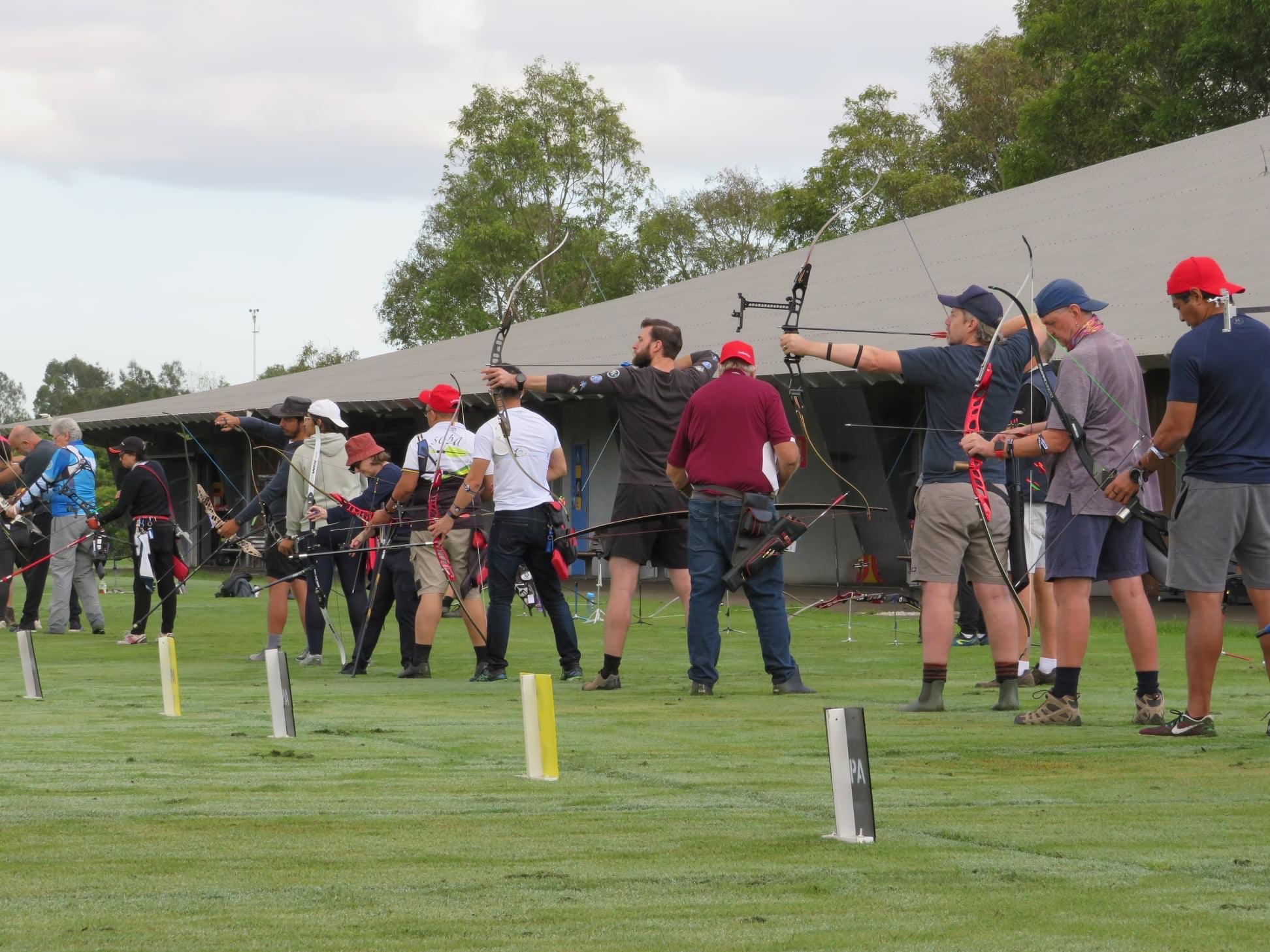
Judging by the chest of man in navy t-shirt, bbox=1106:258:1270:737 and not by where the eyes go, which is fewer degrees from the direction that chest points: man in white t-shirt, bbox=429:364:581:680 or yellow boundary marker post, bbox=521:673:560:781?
the man in white t-shirt

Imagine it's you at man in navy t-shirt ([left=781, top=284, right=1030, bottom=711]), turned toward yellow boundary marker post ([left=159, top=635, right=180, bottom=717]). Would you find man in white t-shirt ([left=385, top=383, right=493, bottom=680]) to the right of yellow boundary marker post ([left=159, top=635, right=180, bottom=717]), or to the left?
right

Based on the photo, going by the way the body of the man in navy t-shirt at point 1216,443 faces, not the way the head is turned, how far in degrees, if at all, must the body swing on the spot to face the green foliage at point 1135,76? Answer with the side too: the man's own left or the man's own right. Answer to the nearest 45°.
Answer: approximately 45° to the man's own right

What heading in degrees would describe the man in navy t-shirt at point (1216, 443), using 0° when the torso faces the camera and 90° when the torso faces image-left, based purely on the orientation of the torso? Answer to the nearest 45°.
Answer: approximately 135°

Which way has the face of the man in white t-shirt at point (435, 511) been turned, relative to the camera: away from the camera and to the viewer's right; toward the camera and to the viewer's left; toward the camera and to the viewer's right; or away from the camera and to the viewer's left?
away from the camera and to the viewer's left

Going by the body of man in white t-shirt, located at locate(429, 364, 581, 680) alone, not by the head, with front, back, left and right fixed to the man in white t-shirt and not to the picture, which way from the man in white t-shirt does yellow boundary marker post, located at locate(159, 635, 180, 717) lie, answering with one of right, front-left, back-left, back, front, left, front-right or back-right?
back-left

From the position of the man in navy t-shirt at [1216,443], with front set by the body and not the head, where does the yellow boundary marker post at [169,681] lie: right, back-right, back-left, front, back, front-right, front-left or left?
front-left

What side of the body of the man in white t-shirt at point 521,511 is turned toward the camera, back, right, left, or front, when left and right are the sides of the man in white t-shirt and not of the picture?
back

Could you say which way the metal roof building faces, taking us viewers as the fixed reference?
facing the viewer and to the left of the viewer

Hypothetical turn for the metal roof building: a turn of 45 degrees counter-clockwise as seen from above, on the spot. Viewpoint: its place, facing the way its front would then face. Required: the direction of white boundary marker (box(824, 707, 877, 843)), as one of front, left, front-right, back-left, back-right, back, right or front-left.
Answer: front

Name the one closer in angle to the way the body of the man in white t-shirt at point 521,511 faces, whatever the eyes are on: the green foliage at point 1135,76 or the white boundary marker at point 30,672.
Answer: the green foliage

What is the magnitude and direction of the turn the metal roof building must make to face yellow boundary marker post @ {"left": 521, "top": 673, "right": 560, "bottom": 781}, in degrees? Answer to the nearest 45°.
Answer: approximately 45° to its left

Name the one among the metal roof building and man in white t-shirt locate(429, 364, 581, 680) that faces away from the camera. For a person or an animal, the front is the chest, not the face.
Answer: the man in white t-shirt

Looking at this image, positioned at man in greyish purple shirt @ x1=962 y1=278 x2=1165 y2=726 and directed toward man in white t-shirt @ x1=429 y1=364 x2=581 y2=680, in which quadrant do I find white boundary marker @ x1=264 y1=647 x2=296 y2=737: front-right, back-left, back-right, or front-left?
front-left

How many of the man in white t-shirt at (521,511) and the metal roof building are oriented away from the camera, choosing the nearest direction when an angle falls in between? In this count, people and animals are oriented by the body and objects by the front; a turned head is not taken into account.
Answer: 1
